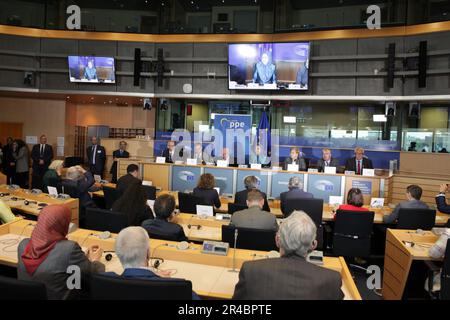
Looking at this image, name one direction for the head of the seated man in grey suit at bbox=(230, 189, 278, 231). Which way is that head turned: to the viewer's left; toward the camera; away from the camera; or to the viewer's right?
away from the camera

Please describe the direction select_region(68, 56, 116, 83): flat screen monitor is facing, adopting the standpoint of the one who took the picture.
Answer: facing the viewer

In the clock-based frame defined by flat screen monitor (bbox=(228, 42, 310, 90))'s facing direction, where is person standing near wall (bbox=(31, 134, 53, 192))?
The person standing near wall is roughly at 3 o'clock from the flat screen monitor.

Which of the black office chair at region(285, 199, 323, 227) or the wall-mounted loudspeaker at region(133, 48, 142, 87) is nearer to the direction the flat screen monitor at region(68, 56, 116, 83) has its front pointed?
the black office chair

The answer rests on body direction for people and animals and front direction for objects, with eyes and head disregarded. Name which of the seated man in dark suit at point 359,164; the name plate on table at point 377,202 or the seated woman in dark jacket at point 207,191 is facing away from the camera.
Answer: the seated woman in dark jacket at point 207,191

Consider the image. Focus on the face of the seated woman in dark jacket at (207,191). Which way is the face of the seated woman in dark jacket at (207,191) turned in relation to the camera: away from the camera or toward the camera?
away from the camera

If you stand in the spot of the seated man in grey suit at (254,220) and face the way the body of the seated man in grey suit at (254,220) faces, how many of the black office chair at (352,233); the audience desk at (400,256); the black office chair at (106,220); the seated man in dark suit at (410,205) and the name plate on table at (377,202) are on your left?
1

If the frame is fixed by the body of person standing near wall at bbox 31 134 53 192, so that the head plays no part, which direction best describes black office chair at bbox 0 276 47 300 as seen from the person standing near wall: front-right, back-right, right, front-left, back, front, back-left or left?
front

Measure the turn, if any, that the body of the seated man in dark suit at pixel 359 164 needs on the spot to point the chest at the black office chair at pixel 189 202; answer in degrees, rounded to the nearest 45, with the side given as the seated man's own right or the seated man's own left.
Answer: approximately 45° to the seated man's own right

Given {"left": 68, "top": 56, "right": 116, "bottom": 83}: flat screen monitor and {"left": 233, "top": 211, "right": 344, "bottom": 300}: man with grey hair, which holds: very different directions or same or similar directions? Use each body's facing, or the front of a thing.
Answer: very different directions

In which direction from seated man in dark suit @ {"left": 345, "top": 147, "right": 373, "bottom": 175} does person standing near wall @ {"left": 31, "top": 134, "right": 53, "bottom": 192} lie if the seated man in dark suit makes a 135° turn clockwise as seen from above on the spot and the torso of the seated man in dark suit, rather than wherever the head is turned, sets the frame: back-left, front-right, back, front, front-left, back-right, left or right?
front-left

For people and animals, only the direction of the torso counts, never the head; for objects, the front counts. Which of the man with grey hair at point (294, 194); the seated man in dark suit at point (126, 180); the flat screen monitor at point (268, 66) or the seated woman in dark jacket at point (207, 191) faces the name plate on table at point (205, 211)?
the flat screen monitor

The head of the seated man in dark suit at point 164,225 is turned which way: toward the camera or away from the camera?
away from the camera

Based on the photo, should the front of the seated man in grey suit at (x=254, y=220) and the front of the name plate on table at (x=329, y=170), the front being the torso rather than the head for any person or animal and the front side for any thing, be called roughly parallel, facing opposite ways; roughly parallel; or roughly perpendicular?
roughly parallel, facing opposite ways

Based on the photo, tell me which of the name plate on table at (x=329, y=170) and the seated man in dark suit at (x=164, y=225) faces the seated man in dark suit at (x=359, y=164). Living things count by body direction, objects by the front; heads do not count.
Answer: the seated man in dark suit at (x=164, y=225)

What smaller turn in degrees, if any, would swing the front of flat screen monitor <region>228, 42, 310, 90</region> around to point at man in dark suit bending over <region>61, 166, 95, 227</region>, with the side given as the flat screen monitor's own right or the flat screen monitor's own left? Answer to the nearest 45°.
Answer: approximately 45° to the flat screen monitor's own right
